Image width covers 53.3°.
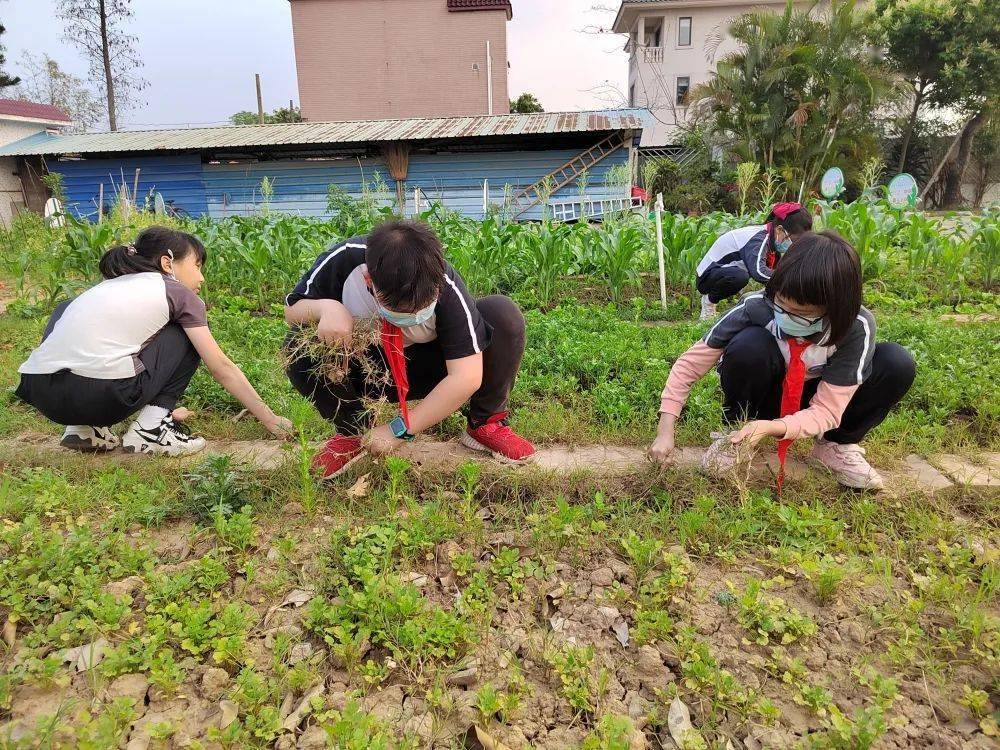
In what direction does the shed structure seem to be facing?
toward the camera

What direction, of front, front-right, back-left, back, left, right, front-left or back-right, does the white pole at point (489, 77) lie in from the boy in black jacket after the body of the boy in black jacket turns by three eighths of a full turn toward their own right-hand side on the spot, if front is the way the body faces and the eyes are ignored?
front-right

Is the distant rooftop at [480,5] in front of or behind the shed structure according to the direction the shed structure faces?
behind

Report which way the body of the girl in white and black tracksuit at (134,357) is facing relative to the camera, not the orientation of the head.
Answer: to the viewer's right

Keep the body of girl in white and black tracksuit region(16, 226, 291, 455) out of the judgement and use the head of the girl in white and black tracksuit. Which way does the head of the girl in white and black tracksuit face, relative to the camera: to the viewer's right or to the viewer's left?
to the viewer's right

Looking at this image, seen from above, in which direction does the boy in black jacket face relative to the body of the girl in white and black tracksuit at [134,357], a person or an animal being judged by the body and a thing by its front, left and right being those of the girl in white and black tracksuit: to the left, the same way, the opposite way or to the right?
to the right

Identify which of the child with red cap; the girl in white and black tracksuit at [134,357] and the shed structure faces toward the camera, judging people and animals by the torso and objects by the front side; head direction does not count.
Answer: the shed structure

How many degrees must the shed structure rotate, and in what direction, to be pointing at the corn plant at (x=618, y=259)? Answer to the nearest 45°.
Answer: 0° — it already faces it

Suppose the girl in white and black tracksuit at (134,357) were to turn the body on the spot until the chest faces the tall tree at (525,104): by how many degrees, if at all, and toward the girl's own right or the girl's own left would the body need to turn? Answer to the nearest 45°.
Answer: approximately 45° to the girl's own left

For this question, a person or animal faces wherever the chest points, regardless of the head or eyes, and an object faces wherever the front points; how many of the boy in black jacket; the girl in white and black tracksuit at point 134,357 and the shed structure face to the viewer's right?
1

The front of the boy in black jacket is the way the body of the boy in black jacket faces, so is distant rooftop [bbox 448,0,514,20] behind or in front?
behind

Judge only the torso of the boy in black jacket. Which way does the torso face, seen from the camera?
toward the camera

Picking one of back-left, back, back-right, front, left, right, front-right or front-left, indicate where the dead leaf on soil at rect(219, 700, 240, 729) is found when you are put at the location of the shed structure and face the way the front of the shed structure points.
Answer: front

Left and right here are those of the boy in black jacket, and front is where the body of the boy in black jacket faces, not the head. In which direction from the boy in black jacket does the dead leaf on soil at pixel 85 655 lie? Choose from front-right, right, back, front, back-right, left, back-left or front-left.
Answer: front-right

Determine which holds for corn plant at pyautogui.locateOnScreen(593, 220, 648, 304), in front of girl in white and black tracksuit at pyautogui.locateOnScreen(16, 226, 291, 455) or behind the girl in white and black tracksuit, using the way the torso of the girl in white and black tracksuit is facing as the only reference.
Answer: in front
